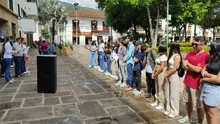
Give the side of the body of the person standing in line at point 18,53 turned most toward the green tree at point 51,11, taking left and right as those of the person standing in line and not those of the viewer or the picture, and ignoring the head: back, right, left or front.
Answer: left

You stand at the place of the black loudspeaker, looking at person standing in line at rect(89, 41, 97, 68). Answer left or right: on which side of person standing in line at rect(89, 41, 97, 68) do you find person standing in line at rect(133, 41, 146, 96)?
right

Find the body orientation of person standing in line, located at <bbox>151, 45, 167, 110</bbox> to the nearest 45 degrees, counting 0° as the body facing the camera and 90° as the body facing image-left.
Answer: approximately 90°

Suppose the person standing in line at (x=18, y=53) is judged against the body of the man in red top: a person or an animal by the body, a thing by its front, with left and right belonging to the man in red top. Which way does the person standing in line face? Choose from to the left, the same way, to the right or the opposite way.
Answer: the opposite way

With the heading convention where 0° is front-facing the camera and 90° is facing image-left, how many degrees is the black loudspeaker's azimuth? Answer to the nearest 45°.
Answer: approximately 0°

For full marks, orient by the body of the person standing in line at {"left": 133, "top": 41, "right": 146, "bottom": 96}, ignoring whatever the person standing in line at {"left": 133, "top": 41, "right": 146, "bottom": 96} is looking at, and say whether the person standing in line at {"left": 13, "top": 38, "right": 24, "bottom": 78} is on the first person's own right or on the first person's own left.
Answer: on the first person's own right

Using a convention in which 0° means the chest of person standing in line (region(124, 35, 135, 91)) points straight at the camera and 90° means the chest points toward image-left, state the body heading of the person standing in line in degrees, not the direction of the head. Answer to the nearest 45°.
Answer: approximately 90°

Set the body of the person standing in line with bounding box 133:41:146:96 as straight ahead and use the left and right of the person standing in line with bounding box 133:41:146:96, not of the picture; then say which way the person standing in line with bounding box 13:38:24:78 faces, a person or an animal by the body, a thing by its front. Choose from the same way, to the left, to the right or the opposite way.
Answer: the opposite way

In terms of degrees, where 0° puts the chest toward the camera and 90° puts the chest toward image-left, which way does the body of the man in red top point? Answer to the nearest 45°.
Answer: approximately 45°

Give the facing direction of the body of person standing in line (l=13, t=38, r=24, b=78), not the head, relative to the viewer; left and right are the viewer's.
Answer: facing to the right of the viewer
